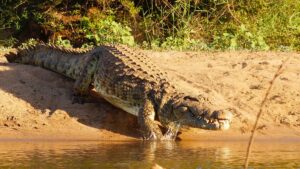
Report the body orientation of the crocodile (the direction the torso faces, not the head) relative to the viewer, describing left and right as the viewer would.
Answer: facing the viewer and to the right of the viewer
